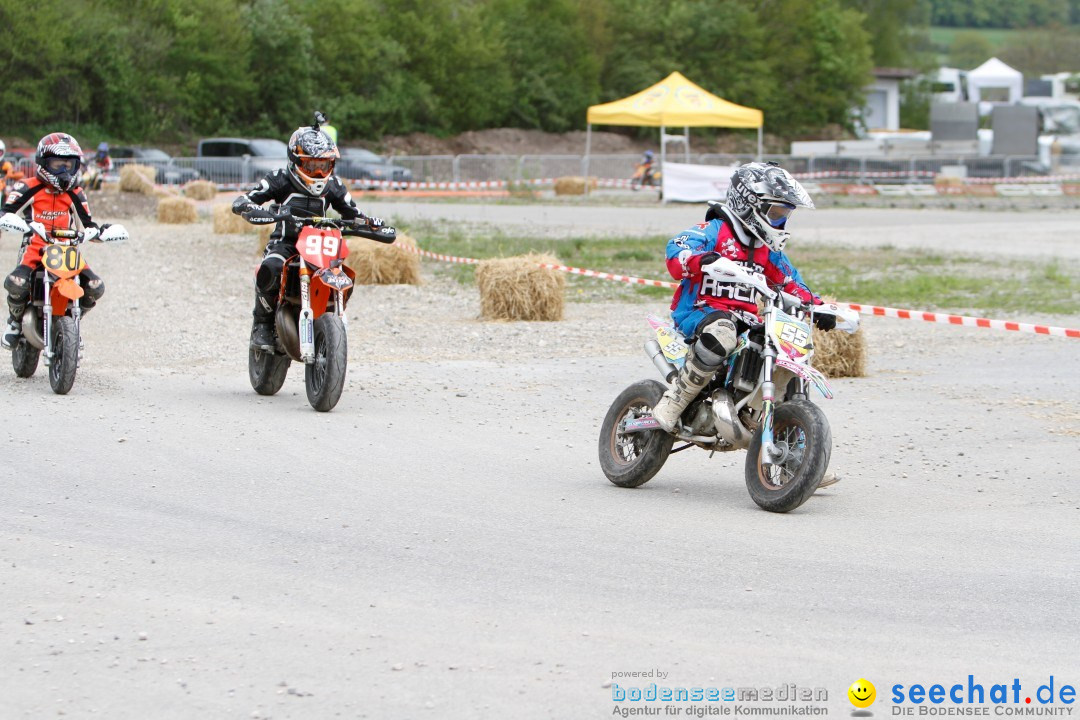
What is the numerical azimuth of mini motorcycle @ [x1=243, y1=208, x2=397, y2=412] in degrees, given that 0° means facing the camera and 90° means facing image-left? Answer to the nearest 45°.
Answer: approximately 315°

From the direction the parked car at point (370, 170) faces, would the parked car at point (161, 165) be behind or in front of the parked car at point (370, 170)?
behind

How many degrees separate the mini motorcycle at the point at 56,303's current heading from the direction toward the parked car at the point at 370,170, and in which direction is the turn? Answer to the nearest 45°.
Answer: approximately 180°

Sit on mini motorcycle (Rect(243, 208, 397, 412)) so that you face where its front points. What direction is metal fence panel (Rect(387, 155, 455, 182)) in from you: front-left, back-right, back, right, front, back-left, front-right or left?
back-left

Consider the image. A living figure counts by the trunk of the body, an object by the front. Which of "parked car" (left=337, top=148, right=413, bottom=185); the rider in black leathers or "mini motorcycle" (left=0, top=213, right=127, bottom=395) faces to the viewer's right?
the parked car

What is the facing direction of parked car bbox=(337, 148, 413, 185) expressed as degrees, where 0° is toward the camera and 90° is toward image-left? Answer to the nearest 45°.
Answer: approximately 270°

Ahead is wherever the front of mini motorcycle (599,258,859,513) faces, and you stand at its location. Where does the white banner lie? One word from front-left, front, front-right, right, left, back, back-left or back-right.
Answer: back-left

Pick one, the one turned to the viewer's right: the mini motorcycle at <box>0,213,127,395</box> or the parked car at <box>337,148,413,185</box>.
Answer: the parked car

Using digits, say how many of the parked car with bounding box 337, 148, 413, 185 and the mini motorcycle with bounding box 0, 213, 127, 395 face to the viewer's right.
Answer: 1

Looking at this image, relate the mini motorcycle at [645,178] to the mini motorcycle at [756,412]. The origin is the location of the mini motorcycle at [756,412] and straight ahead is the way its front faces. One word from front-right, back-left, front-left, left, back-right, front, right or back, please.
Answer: back-left

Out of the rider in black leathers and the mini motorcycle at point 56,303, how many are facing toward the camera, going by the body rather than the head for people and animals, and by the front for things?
2

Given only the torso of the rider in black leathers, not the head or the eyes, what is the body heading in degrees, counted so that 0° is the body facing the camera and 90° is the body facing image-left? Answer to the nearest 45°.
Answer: approximately 0°

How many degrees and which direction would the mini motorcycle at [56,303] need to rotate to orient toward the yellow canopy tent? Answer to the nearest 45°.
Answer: approximately 135° to its left
